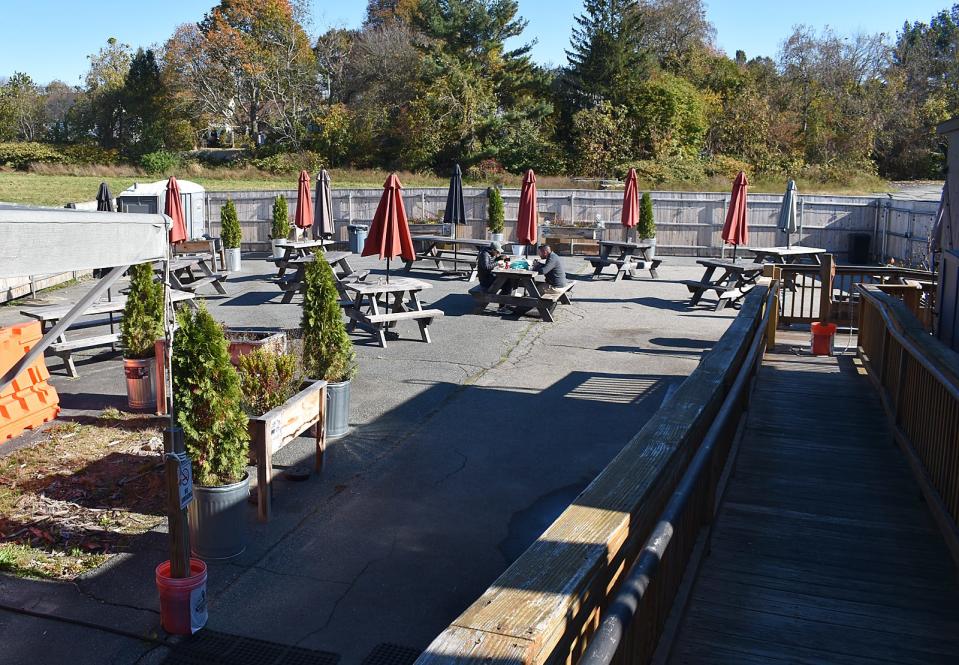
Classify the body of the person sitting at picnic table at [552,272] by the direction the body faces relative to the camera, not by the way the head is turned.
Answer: to the viewer's left

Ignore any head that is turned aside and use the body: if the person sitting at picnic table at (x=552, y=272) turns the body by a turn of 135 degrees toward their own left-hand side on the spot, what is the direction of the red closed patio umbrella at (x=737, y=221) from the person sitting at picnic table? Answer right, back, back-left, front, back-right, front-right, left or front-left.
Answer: left

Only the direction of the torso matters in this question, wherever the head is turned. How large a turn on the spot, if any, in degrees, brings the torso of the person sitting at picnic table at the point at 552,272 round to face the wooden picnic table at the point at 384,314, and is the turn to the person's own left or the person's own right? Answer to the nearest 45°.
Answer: approximately 45° to the person's own left

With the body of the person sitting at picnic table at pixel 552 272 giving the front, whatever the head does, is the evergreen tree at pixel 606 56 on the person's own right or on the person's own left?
on the person's own right

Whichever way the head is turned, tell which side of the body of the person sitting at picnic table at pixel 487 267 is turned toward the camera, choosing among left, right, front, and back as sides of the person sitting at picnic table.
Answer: right

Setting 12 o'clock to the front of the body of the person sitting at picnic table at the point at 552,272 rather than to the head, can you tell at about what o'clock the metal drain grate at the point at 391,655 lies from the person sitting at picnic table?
The metal drain grate is roughly at 9 o'clock from the person sitting at picnic table.

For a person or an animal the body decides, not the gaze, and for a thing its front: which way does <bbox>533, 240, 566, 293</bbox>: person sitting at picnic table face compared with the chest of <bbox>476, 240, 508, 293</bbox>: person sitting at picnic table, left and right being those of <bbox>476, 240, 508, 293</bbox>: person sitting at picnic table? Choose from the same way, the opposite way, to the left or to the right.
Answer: the opposite way

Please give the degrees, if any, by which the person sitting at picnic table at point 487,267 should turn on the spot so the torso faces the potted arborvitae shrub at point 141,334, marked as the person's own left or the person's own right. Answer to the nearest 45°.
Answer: approximately 135° to the person's own right

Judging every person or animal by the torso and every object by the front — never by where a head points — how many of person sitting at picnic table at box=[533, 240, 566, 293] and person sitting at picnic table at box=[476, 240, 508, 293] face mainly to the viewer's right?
1

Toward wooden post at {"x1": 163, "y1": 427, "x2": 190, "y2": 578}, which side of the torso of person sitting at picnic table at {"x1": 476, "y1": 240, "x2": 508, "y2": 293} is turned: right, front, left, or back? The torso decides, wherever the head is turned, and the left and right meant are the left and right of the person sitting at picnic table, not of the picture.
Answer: right

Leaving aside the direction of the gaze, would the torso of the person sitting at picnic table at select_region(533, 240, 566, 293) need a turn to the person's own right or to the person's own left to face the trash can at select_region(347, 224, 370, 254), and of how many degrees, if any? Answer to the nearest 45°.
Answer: approximately 45° to the person's own right

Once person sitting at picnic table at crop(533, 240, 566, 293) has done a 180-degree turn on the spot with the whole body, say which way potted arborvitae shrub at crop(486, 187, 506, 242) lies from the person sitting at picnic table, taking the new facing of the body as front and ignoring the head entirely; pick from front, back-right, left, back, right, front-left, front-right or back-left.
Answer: left

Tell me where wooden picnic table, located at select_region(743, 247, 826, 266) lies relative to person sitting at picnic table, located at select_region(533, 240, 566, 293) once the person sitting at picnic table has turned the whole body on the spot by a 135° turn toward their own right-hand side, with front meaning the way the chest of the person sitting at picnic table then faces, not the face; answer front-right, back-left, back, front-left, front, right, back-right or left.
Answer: front

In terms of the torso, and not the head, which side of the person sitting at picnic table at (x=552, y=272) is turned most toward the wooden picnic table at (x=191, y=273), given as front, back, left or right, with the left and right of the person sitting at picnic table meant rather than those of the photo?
front
